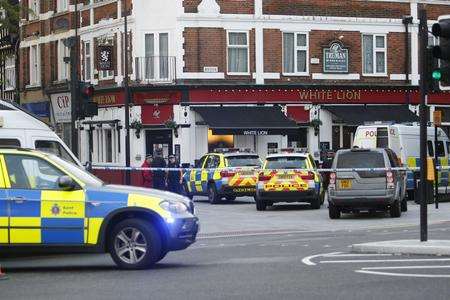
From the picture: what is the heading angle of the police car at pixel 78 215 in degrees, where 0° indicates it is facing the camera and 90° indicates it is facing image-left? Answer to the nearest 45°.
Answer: approximately 270°

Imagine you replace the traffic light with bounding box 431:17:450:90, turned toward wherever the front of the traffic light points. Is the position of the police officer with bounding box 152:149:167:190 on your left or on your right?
on your right

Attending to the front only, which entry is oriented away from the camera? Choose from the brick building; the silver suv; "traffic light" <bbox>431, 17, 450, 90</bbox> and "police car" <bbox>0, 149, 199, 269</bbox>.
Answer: the silver suv

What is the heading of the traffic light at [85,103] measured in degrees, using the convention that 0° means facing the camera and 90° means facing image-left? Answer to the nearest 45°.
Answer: approximately 315°

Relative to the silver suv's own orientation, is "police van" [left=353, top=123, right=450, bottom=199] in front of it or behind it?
in front

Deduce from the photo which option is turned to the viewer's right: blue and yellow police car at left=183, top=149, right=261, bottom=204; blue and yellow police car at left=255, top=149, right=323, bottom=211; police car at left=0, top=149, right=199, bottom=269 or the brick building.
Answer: the police car
